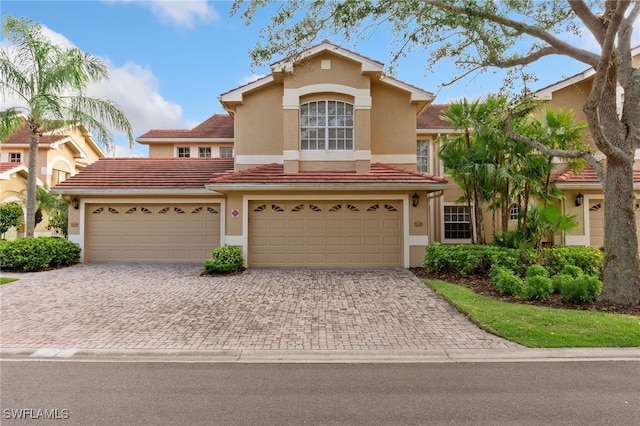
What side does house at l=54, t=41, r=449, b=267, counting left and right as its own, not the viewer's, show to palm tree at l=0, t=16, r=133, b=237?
right

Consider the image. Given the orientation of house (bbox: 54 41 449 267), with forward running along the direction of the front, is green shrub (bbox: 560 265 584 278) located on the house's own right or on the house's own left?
on the house's own left

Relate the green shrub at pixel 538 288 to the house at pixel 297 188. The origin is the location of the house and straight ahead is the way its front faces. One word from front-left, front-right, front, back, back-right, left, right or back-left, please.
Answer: front-left

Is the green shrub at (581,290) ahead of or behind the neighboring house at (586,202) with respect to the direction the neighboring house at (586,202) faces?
ahead

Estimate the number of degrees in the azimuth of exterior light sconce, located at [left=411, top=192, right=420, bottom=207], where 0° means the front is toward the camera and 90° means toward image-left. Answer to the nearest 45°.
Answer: approximately 0°

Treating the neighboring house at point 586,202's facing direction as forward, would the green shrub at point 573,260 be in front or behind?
in front

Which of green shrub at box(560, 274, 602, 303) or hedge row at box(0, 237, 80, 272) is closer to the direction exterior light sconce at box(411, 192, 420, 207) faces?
the green shrub

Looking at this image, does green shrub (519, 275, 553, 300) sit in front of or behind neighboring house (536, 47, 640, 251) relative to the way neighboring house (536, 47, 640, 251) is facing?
in front
